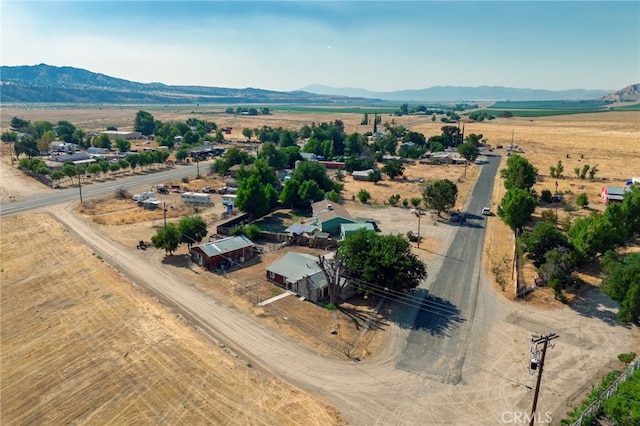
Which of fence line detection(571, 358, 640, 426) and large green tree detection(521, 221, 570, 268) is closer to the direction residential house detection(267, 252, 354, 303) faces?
the fence line

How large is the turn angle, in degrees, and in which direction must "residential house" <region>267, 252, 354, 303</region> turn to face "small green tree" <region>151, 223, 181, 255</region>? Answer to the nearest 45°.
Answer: approximately 90° to its right

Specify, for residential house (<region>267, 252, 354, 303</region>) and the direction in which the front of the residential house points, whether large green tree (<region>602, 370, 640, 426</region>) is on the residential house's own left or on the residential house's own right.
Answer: on the residential house's own left

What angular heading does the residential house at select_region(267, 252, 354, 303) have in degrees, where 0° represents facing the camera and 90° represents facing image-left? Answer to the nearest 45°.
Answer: approximately 45°

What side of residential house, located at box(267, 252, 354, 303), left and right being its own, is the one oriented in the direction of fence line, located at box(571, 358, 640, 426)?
left

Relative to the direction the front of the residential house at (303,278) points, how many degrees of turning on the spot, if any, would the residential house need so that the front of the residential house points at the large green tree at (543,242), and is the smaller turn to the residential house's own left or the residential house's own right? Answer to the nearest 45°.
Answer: approximately 135° to the residential house's own left

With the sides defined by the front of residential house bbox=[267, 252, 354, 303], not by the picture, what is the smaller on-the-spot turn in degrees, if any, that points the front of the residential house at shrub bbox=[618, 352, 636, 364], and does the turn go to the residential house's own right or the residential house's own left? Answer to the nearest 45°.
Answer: approximately 90° to the residential house's own left

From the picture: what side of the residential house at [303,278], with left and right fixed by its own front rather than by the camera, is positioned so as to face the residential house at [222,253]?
right
